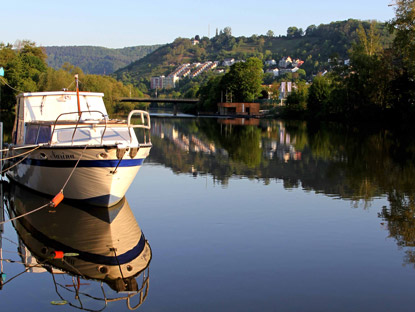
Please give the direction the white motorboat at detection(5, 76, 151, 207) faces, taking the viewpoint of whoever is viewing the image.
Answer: facing the viewer and to the right of the viewer
